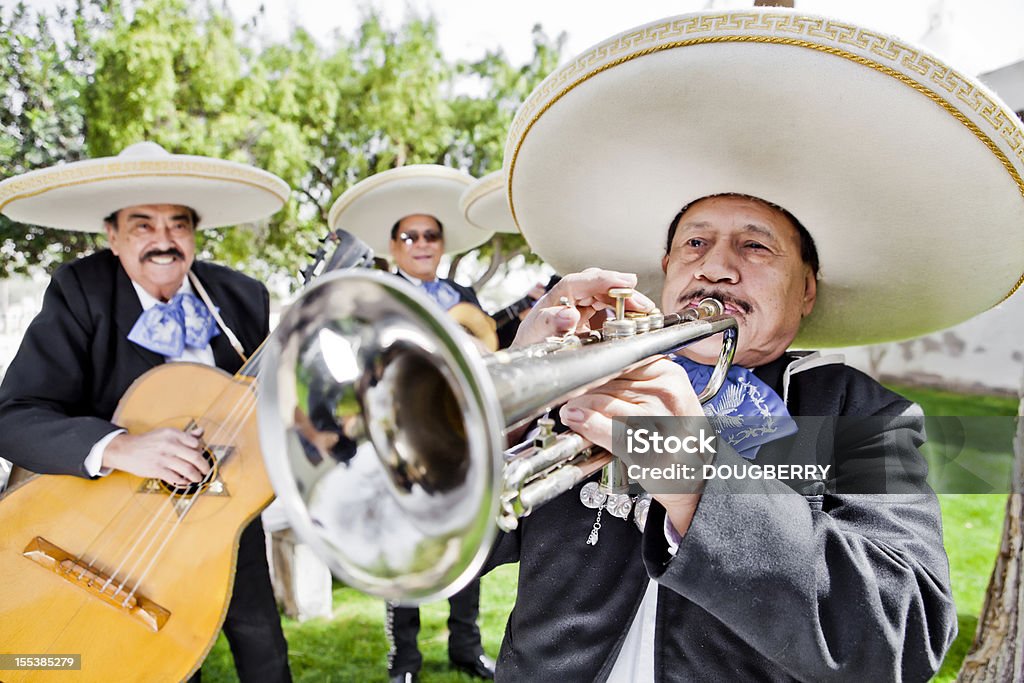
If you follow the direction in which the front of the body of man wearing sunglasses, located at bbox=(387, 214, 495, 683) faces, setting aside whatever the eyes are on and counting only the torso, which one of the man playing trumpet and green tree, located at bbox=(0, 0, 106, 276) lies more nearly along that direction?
the man playing trumpet

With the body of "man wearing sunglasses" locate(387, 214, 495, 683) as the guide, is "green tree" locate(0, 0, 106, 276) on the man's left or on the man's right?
on the man's right

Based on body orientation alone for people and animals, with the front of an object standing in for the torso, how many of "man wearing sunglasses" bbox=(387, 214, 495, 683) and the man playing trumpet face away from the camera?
0

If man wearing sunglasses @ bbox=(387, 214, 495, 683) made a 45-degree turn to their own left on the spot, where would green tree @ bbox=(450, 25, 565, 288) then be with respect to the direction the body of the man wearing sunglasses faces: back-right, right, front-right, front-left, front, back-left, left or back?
back-left

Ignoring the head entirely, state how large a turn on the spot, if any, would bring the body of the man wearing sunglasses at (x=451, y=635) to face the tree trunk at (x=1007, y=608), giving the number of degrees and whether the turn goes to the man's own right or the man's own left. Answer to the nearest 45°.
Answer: approximately 45° to the man's own left

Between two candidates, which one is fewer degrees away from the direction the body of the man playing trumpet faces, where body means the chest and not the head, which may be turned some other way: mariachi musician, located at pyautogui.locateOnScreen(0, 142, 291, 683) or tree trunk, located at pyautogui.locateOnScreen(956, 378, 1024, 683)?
the mariachi musician

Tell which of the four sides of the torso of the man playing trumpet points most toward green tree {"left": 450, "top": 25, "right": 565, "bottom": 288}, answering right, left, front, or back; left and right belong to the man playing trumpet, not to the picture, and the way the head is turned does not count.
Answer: right

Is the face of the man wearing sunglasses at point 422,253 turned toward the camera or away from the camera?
toward the camera

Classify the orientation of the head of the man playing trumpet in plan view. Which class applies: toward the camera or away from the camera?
toward the camera

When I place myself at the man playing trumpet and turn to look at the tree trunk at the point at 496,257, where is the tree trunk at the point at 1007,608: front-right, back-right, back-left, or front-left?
front-right

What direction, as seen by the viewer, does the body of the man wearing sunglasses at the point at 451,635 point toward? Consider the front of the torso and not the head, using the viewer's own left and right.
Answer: facing the viewer

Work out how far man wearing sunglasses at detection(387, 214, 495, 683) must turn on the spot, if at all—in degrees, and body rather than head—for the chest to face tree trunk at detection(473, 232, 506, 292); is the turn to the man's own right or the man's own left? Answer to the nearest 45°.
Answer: approximately 180°
